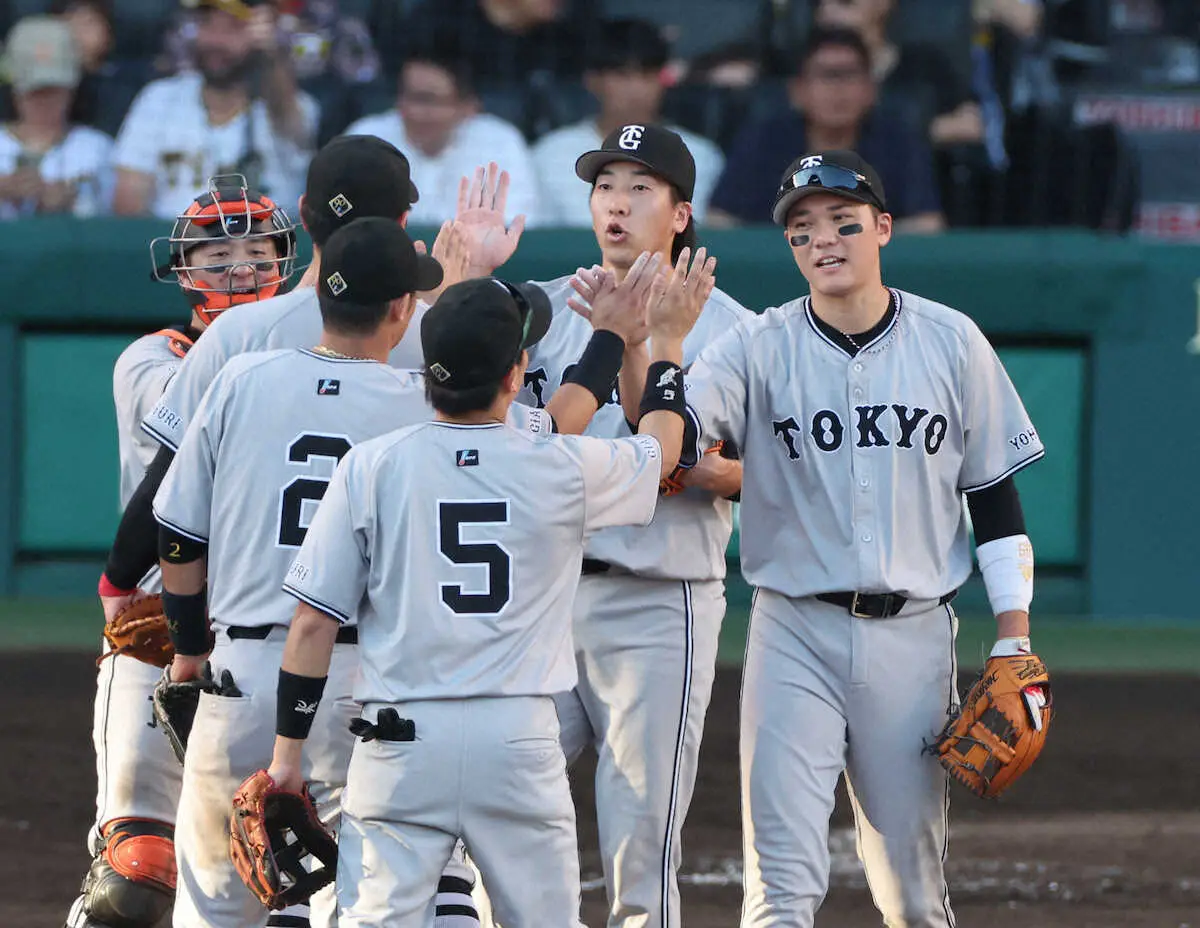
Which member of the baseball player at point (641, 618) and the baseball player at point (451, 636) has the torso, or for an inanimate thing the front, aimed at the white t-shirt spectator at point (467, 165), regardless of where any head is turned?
the baseball player at point (451, 636)

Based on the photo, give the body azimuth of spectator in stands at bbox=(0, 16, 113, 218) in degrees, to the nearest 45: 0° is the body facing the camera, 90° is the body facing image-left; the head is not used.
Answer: approximately 0°

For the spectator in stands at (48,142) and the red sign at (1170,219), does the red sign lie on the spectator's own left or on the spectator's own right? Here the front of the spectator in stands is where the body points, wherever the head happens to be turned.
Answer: on the spectator's own left

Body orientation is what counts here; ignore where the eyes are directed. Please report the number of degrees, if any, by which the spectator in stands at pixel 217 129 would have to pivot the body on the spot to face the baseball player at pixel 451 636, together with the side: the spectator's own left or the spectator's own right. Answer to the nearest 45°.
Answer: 0° — they already face them

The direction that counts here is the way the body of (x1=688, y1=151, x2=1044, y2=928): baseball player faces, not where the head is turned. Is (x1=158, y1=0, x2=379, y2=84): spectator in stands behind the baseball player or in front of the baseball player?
behind

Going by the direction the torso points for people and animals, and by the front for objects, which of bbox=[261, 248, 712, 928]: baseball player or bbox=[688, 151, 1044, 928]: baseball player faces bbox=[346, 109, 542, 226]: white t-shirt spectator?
bbox=[261, 248, 712, 928]: baseball player

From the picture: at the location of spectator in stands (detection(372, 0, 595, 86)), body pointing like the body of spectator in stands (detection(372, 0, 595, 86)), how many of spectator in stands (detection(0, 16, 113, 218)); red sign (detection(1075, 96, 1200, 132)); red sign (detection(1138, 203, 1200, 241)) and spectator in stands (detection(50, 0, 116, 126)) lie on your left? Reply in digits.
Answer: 2
